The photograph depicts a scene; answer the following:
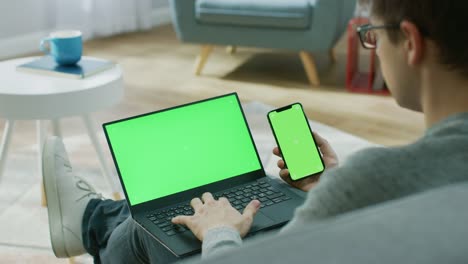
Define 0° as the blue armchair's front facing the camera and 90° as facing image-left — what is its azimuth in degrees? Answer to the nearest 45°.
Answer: approximately 45°

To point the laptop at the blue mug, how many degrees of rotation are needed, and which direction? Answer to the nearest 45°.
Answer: approximately 180°

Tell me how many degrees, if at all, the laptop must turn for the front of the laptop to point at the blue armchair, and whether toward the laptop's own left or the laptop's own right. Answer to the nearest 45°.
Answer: approximately 135° to the laptop's own left

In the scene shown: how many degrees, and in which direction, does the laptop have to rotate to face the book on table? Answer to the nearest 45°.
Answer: approximately 180°

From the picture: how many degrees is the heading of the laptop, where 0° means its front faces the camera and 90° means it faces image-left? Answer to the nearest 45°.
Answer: approximately 315°

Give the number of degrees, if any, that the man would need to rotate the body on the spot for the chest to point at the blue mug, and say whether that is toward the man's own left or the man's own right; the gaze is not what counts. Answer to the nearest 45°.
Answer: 0° — they already face it

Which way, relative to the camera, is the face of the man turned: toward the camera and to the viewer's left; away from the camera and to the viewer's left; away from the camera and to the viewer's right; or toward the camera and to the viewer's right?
away from the camera and to the viewer's left

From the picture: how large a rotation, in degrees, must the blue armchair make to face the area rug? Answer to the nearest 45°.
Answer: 0° — it already faces it

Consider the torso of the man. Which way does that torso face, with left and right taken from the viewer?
facing away from the viewer and to the left of the viewer
